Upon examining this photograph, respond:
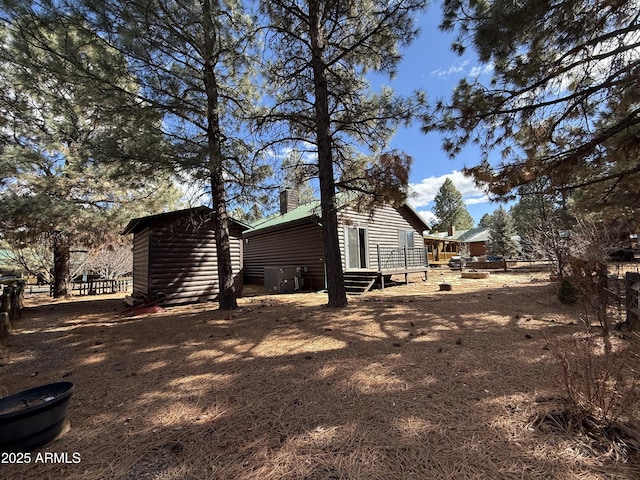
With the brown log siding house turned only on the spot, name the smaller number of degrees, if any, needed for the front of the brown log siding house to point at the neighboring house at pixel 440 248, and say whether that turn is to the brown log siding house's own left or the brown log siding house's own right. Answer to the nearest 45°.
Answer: approximately 90° to the brown log siding house's own left

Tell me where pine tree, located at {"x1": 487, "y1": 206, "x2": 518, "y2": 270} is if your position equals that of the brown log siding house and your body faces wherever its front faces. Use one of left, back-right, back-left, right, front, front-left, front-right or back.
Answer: left

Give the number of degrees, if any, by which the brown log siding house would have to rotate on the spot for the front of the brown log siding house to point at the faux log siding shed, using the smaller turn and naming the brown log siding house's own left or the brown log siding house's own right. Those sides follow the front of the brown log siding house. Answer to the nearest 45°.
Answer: approximately 90° to the brown log siding house's own right

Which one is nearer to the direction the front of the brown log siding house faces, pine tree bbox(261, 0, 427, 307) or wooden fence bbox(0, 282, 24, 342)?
the pine tree

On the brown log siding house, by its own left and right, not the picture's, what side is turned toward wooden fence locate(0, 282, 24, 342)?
right

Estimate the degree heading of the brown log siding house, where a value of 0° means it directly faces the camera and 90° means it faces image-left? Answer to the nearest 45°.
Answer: approximately 315°

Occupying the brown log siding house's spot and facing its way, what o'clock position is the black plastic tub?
The black plastic tub is roughly at 2 o'clock from the brown log siding house.

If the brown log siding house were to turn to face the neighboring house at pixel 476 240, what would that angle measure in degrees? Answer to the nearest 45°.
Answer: approximately 90° to its left

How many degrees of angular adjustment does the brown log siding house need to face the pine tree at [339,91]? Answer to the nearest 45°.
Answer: approximately 45° to its right

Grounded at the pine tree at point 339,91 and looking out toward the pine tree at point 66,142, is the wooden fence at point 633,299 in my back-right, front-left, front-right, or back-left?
back-left

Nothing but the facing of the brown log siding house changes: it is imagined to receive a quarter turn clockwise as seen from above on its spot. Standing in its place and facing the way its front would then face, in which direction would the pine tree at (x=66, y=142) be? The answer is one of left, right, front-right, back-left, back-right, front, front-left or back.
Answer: front

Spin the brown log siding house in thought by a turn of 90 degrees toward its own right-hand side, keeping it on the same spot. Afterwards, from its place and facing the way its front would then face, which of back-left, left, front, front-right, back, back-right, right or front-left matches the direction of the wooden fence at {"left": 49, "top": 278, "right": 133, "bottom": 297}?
front-right
